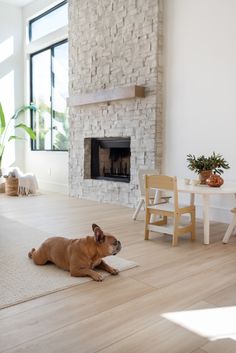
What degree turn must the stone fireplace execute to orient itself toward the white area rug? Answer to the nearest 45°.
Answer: approximately 45° to its left

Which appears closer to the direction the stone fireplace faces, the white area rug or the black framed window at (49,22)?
the white area rug

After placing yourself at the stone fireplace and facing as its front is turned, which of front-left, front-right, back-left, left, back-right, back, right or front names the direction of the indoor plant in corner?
right

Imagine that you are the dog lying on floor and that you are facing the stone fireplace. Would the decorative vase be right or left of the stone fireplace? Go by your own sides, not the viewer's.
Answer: right

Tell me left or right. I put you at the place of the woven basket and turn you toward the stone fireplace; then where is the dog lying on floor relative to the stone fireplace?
right

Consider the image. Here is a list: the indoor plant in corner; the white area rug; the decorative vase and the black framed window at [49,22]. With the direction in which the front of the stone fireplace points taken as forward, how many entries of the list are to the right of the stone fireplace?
2

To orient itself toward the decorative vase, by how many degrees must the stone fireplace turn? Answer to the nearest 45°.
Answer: approximately 90° to its left

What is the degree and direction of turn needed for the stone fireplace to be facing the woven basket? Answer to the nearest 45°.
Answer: approximately 90° to its right

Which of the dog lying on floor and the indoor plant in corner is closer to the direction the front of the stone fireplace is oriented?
the dog lying on floor

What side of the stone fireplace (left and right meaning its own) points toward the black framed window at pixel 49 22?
right

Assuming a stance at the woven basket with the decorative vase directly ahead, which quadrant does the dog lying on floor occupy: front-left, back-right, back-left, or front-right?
front-right

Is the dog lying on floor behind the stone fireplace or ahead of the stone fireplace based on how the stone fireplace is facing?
ahead

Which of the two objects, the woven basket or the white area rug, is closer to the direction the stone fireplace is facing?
the white area rug

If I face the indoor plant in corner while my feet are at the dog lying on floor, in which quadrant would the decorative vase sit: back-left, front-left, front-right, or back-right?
front-right

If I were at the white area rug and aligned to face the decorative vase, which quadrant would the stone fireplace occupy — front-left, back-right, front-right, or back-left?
front-left
